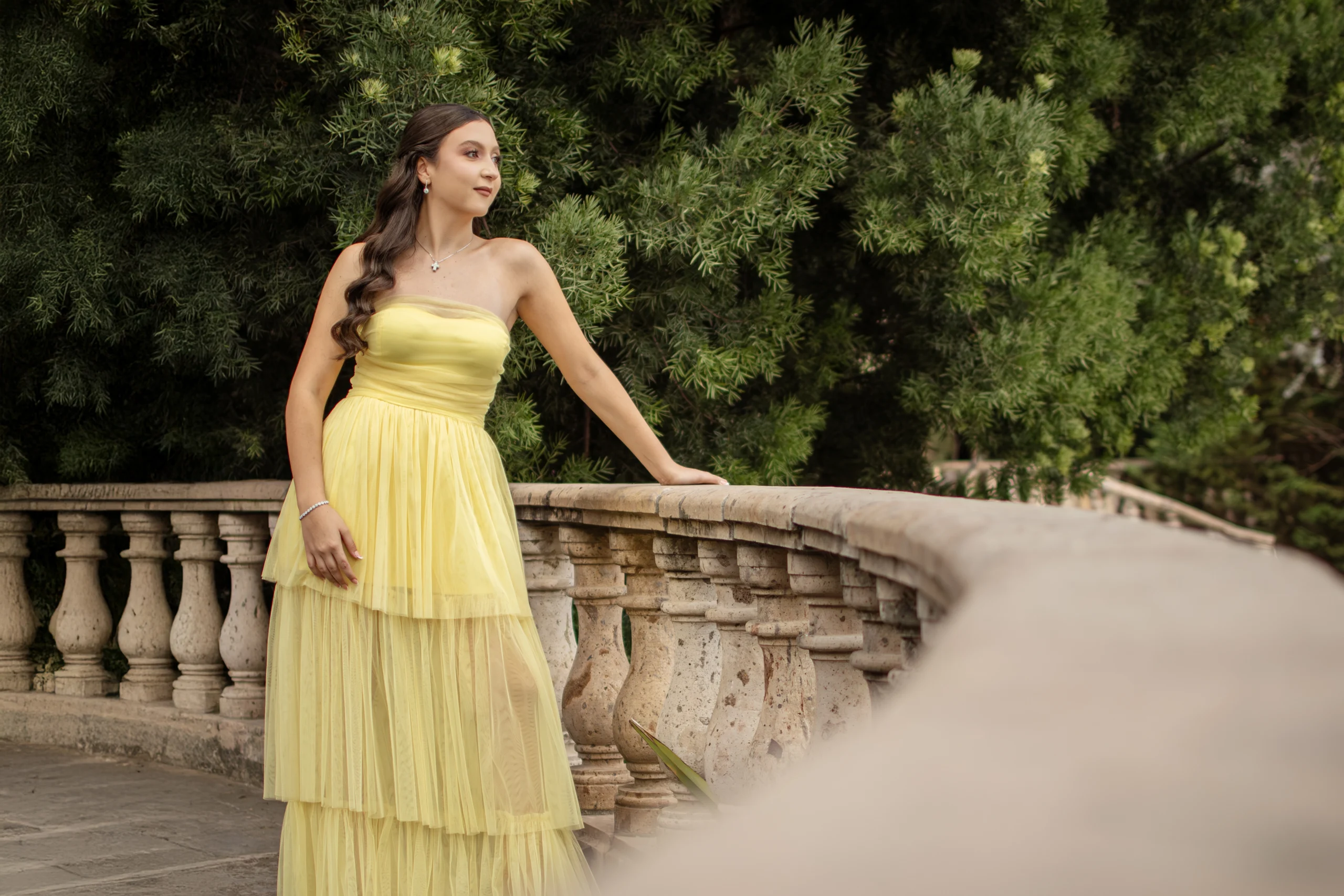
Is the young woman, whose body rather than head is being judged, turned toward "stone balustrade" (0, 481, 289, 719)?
no

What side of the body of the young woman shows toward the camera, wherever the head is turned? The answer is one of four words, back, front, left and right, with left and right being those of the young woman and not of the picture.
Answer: front

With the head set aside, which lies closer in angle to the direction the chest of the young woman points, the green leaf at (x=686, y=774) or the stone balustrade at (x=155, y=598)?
the green leaf

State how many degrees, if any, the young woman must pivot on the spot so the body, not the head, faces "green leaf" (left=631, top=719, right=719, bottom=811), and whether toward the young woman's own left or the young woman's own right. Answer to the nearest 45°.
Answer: approximately 45° to the young woman's own left
